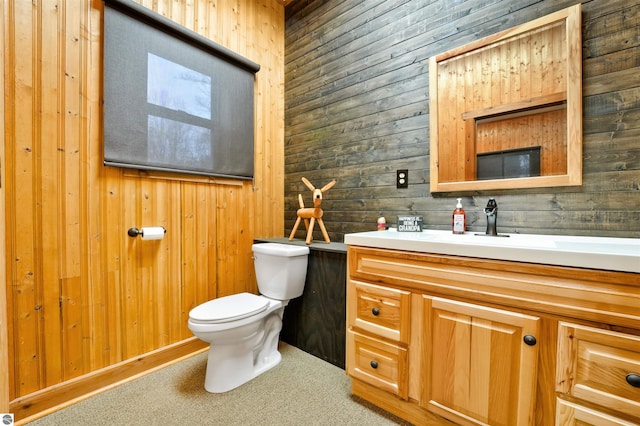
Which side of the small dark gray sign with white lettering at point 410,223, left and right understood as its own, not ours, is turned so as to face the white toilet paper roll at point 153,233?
right

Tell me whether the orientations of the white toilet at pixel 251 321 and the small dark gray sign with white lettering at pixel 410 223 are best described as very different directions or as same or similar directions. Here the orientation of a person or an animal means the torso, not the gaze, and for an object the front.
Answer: same or similar directions

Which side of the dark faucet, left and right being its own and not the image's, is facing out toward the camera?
front

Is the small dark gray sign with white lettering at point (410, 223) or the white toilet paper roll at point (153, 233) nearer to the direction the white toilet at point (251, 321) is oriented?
the white toilet paper roll

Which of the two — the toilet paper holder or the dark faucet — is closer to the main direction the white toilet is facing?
the toilet paper holder

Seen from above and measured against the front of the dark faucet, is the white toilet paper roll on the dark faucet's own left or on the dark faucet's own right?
on the dark faucet's own right

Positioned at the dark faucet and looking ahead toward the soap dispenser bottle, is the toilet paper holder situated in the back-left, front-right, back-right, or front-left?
front-left

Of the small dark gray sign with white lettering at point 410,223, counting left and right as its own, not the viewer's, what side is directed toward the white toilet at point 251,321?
right

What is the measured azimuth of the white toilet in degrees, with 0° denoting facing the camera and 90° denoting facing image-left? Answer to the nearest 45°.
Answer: approximately 45°

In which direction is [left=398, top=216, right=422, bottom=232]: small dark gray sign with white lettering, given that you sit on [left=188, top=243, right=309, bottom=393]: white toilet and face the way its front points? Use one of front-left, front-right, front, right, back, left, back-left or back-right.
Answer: back-left

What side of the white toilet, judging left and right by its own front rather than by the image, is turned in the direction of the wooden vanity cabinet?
left

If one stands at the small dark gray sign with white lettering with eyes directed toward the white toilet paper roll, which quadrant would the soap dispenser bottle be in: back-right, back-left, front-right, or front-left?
back-left

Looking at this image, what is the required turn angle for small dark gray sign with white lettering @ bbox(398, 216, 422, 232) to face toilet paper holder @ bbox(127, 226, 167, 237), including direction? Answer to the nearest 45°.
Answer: approximately 90° to its right

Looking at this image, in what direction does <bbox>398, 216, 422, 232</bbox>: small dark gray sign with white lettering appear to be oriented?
toward the camera
